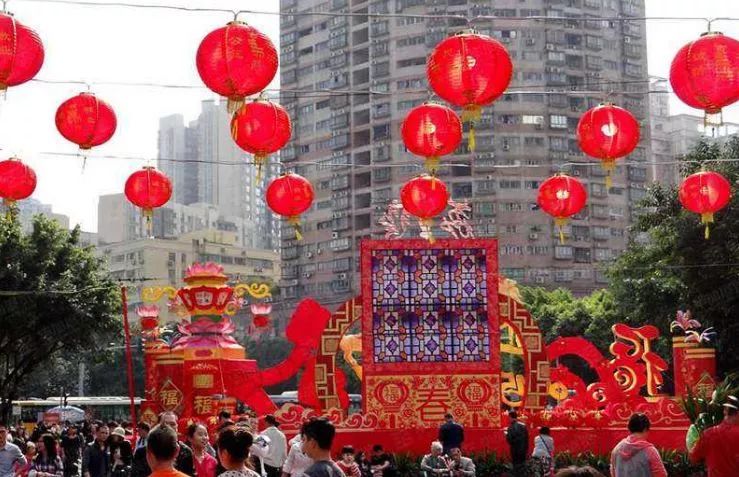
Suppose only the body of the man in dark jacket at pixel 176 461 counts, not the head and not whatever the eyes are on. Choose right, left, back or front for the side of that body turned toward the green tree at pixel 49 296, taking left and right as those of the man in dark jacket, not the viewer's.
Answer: back

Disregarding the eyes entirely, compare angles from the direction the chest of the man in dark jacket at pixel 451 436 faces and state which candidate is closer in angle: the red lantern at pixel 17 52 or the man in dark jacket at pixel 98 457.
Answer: the red lantern

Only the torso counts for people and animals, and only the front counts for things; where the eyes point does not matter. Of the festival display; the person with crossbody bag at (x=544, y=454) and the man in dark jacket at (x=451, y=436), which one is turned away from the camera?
the person with crossbody bag

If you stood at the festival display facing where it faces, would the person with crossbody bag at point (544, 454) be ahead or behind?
ahead

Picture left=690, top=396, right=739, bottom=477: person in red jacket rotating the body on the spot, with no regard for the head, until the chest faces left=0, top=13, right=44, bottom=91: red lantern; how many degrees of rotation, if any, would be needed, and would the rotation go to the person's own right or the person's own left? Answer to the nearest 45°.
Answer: approximately 90° to the person's own left

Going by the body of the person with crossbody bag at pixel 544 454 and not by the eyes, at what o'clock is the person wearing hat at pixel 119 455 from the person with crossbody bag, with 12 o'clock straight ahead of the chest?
The person wearing hat is roughly at 8 o'clock from the person with crossbody bag.

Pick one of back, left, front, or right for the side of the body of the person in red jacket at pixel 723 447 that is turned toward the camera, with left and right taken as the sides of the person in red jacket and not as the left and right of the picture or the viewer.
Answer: back

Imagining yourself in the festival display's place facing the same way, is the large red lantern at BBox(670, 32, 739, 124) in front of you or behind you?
in front

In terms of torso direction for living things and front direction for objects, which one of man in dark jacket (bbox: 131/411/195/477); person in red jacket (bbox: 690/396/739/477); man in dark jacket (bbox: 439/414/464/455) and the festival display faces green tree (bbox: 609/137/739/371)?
the person in red jacket

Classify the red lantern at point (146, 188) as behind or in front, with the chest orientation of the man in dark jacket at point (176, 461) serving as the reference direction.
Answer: behind
